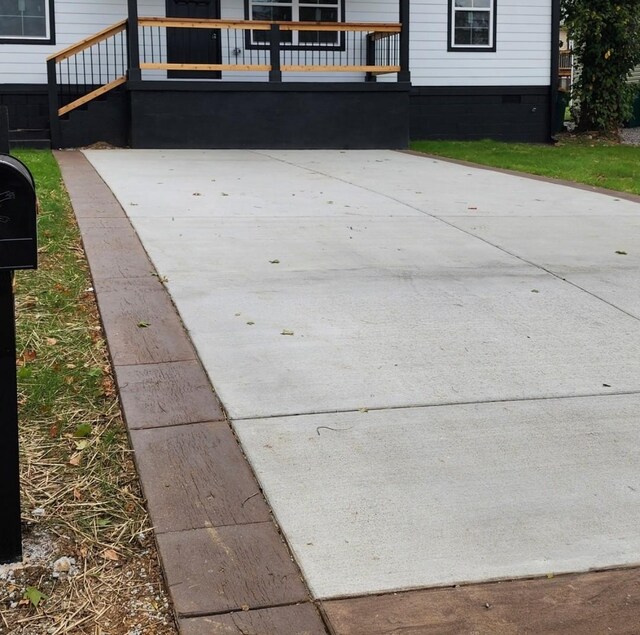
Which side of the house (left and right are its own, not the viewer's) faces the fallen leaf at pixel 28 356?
front

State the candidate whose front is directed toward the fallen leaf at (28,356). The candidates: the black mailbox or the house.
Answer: the house

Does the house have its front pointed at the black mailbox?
yes

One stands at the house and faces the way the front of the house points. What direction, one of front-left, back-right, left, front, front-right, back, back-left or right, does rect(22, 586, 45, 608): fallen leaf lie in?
front

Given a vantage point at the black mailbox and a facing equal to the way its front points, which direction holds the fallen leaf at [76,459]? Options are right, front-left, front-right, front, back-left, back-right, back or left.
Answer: back

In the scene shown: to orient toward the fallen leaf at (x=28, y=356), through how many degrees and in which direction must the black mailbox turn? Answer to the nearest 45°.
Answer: approximately 180°

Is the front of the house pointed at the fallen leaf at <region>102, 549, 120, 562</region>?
yes

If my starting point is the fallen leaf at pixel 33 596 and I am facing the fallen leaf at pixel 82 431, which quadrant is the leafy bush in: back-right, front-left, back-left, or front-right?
front-right

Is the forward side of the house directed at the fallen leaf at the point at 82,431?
yes

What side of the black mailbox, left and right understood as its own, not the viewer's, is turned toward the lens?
front

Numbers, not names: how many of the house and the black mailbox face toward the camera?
2
